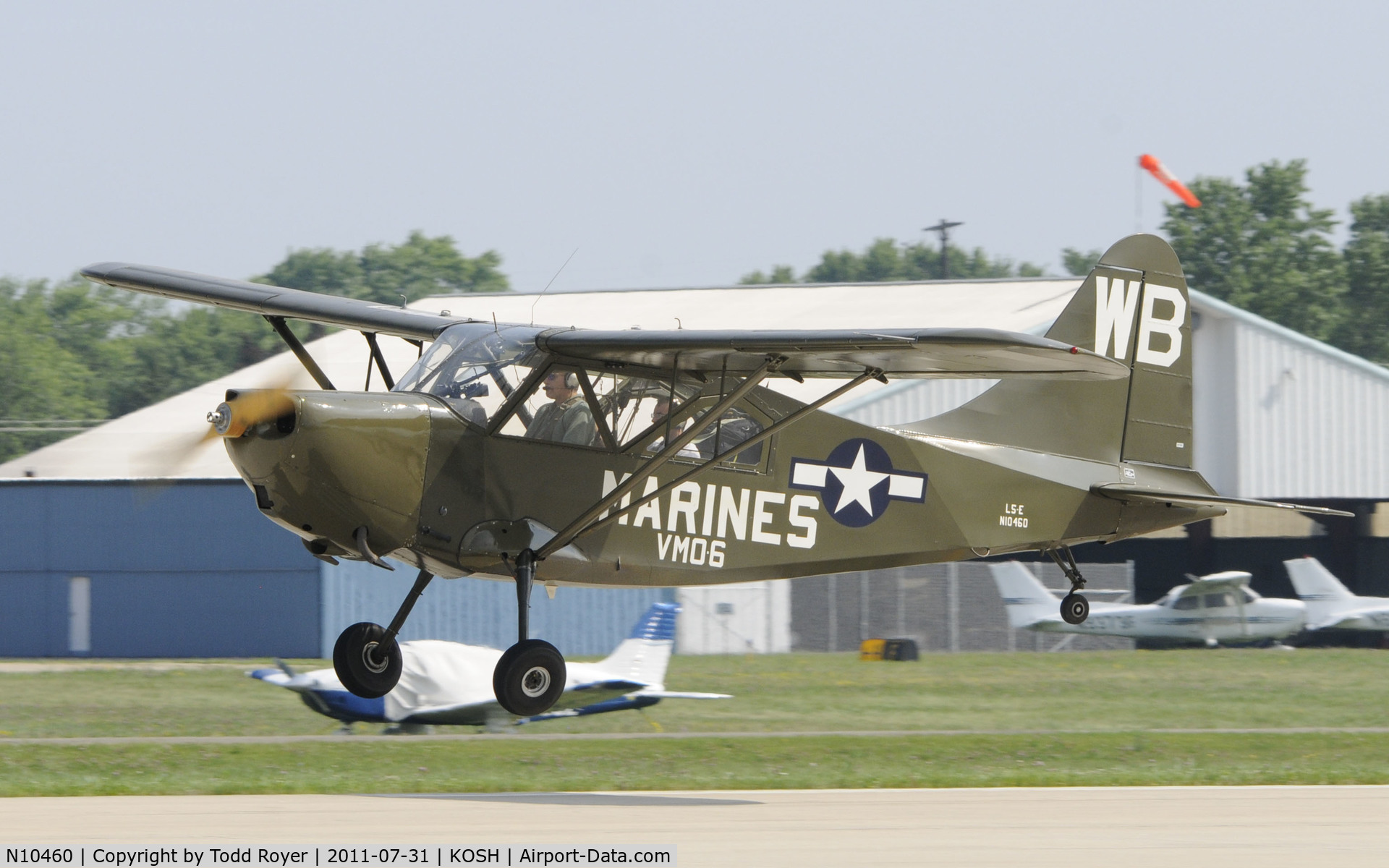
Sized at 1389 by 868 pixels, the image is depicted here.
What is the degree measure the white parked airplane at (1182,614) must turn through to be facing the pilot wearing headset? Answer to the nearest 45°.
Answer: approximately 90° to its right

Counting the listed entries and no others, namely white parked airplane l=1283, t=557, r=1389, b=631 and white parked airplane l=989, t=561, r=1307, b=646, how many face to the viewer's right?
2

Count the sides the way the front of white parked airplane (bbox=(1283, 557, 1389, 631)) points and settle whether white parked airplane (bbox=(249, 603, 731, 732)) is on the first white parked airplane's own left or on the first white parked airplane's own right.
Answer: on the first white parked airplane's own right

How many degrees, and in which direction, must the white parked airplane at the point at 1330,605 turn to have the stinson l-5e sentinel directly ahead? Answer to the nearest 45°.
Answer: approximately 90° to its right

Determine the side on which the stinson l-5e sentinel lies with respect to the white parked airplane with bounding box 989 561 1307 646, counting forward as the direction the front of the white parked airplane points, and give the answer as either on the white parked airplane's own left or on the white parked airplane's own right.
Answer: on the white parked airplane's own right

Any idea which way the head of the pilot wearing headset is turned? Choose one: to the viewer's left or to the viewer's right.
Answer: to the viewer's left

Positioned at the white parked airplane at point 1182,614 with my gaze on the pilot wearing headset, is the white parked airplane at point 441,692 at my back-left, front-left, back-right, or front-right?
front-right

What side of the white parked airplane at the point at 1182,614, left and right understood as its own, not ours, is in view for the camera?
right

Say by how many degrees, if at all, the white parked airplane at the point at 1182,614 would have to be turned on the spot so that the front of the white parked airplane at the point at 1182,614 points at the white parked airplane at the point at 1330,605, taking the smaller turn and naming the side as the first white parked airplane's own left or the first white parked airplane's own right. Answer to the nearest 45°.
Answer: approximately 45° to the first white parked airplane's own left

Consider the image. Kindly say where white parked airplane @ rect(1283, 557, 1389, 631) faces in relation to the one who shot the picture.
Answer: facing to the right of the viewer
